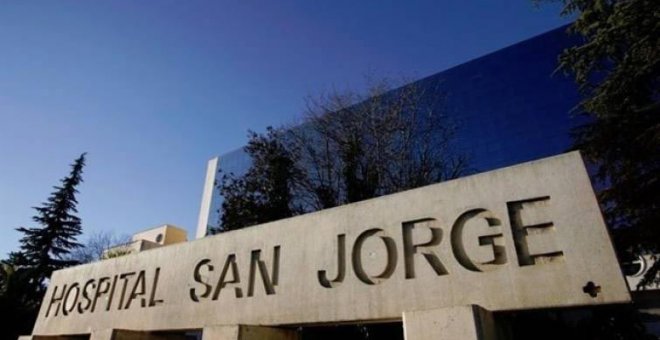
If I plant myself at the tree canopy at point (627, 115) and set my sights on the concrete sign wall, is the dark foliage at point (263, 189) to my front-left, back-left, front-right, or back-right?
front-right

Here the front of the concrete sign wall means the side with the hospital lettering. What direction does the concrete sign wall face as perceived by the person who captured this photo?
facing the viewer and to the left of the viewer

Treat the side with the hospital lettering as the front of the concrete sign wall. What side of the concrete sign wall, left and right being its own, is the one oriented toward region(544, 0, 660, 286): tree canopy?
back

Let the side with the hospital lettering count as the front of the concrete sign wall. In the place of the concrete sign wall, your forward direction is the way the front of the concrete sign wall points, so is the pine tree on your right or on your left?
on your right

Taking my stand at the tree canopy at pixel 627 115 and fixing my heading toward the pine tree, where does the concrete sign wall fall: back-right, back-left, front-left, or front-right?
front-left

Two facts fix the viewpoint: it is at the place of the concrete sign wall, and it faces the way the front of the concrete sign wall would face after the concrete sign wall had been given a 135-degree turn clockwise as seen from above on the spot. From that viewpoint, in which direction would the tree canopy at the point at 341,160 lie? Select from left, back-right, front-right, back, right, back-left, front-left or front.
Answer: front

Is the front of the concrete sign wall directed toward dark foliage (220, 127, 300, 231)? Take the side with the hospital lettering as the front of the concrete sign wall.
no
